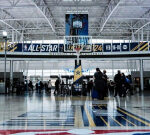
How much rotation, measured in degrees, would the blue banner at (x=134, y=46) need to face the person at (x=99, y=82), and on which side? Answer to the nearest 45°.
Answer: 0° — it already faces them

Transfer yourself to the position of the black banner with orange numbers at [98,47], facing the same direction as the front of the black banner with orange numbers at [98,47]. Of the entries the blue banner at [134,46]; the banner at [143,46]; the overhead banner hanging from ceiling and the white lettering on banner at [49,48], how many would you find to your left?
2

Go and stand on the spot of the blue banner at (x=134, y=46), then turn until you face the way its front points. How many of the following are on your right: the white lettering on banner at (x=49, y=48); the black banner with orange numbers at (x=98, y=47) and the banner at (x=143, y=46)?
2

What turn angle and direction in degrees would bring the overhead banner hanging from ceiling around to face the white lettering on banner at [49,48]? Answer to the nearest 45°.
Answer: approximately 135° to its right

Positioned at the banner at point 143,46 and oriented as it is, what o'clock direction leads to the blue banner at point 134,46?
The blue banner is roughly at 3 o'clock from the banner.

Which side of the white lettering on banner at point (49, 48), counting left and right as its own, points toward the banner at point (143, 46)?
left

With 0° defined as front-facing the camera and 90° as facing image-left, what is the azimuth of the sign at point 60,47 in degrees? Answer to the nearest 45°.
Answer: approximately 0°

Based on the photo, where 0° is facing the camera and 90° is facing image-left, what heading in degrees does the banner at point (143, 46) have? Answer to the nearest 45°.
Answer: approximately 0°
